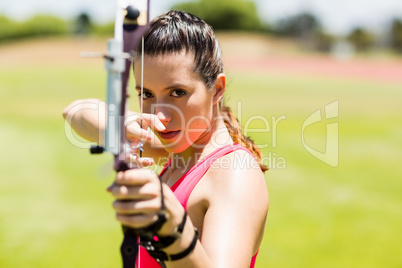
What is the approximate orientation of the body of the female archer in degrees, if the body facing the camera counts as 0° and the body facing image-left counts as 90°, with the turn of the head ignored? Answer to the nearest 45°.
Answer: approximately 45°
